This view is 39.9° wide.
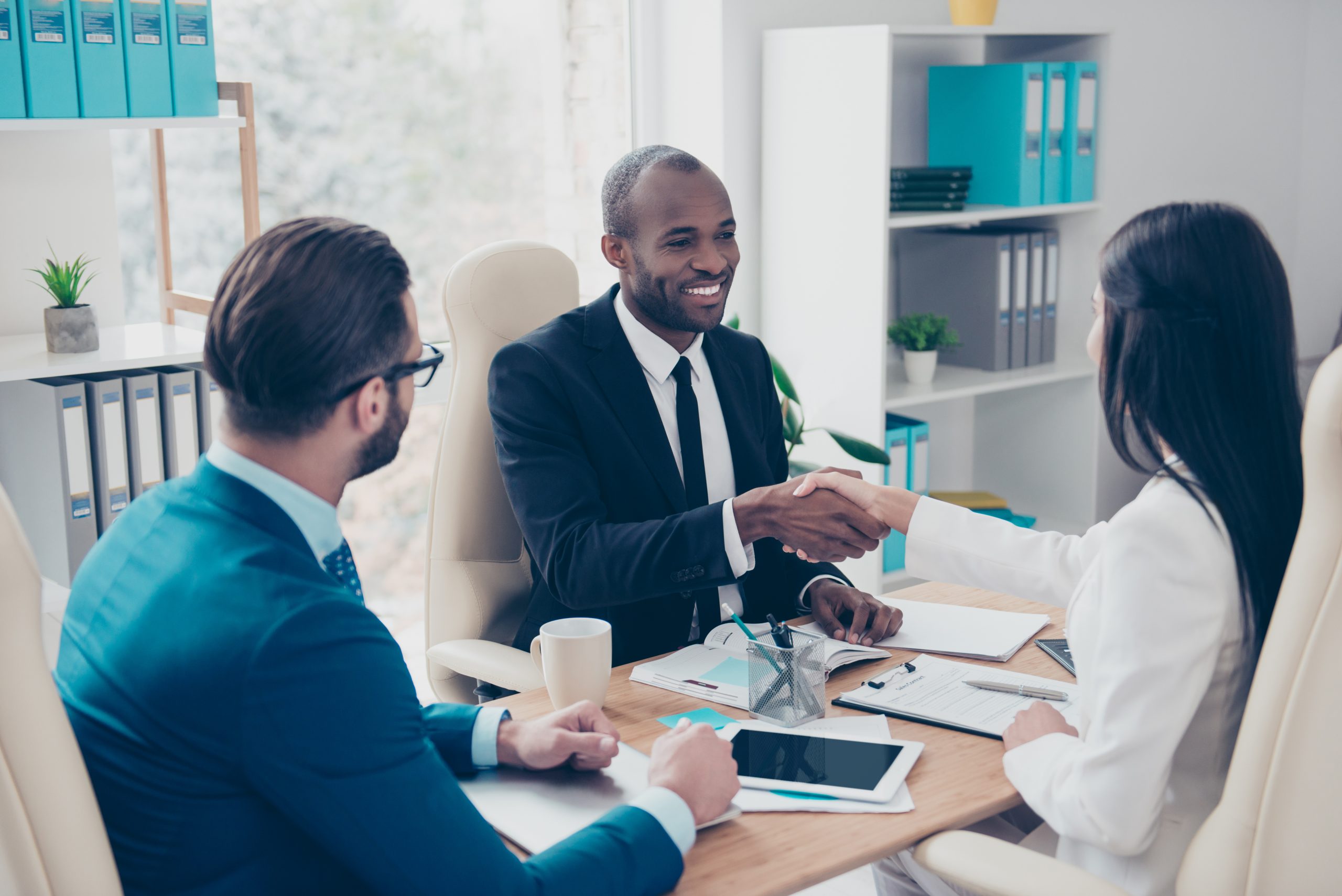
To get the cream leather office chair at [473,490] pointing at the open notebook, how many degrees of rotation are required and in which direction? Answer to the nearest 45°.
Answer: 0° — it already faces it

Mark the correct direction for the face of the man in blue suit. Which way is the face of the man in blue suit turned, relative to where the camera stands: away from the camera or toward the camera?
away from the camera

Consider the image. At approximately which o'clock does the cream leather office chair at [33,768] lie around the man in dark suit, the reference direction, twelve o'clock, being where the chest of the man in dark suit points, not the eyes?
The cream leather office chair is roughly at 2 o'clock from the man in dark suit.

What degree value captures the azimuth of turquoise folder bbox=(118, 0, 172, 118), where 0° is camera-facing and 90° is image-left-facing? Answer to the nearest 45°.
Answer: approximately 0°

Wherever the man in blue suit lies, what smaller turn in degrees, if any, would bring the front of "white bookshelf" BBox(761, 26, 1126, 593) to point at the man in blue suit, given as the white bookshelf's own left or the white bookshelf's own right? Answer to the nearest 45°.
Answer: approximately 45° to the white bookshelf's own right
